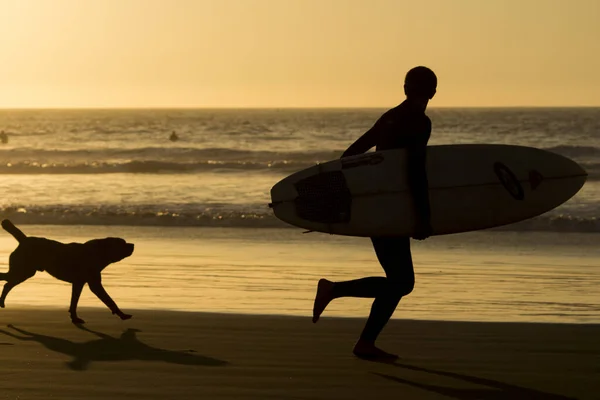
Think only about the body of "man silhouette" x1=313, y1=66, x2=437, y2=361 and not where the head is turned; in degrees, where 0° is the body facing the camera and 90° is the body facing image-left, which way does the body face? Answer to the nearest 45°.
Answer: approximately 270°

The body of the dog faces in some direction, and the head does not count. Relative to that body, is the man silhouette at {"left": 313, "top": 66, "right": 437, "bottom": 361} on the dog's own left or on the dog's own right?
on the dog's own right

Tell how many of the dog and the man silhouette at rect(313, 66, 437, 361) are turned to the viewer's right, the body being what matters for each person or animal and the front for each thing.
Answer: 2

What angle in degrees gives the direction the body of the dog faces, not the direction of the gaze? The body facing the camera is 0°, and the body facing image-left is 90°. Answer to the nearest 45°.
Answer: approximately 270°

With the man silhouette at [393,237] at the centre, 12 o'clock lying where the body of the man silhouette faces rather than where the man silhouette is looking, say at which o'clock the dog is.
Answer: The dog is roughly at 7 o'clock from the man silhouette.
